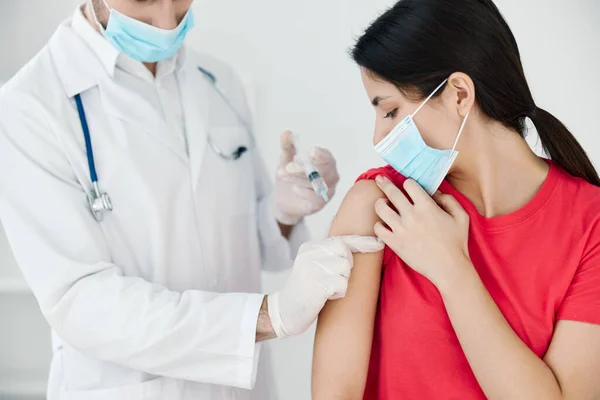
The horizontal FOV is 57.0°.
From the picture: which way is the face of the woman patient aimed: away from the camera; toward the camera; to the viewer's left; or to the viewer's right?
to the viewer's left

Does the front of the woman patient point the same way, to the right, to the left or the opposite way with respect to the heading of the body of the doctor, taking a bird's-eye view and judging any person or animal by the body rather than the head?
to the right

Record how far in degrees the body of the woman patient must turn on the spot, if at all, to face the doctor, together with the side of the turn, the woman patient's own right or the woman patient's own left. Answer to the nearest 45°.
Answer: approximately 90° to the woman patient's own right

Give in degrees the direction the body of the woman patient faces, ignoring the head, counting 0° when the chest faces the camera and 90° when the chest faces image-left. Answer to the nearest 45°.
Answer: approximately 0°

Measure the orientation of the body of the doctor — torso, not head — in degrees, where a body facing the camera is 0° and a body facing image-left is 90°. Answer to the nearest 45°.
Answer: approximately 315°

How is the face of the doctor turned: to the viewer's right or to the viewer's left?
to the viewer's right
